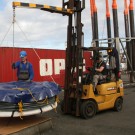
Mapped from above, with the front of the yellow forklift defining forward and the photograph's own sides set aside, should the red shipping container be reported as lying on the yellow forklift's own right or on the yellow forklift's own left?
on the yellow forklift's own right

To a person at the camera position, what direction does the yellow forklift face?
facing the viewer and to the left of the viewer

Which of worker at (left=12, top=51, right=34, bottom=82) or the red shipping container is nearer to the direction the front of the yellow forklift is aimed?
the worker

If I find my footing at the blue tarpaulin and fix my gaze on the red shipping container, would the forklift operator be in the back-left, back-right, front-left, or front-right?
front-right

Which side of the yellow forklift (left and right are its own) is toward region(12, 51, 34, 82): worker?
front
